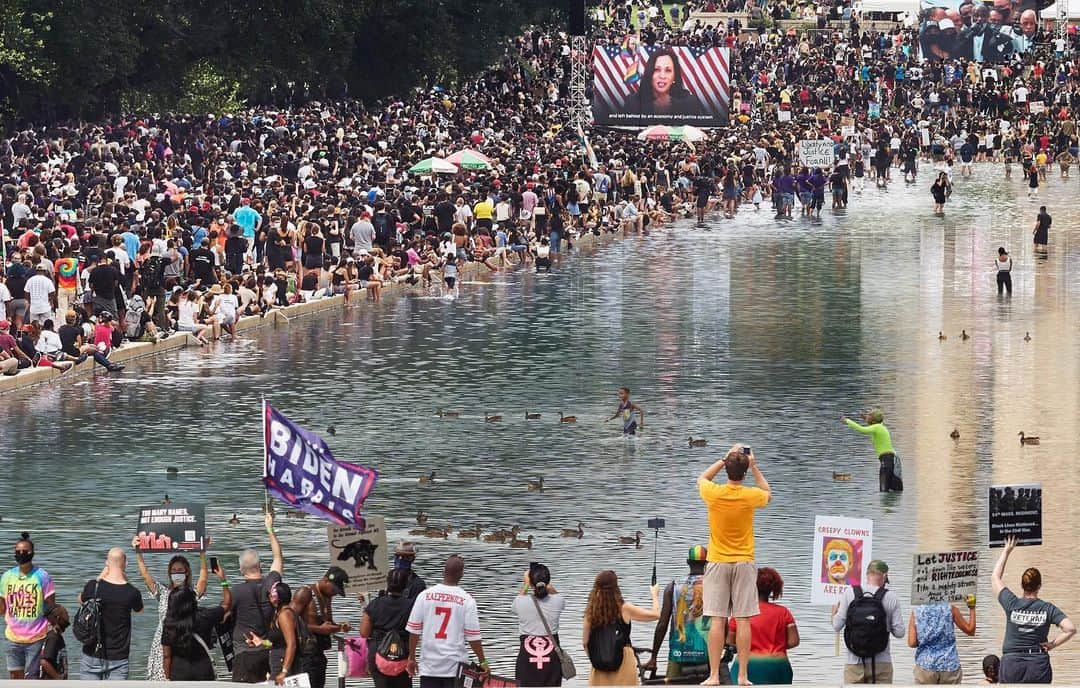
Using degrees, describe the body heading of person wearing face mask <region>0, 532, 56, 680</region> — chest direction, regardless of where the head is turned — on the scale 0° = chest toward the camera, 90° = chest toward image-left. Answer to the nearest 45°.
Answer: approximately 0°

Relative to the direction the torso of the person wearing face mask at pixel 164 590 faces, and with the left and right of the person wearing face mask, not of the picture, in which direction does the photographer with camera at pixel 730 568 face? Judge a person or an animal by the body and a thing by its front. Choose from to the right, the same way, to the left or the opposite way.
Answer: the opposite way

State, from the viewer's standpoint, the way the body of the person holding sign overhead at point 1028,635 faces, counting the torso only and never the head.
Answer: away from the camera

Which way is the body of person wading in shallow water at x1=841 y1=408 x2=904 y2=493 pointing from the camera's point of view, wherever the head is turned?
to the viewer's left

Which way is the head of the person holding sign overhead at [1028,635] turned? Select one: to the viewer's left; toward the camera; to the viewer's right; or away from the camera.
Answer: away from the camera

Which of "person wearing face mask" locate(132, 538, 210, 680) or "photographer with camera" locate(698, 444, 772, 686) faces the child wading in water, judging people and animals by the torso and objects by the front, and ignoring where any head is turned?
the photographer with camera

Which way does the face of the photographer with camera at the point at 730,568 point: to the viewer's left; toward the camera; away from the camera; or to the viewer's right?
away from the camera

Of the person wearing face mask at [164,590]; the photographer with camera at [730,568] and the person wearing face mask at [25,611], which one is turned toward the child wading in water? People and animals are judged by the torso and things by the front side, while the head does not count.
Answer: the photographer with camera

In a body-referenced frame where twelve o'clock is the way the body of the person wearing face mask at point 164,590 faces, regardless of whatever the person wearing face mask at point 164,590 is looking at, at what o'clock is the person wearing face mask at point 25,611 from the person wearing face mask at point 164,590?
the person wearing face mask at point 25,611 is roughly at 4 o'clock from the person wearing face mask at point 164,590.

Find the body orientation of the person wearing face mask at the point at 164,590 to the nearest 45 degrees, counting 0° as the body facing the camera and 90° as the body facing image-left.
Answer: approximately 0°

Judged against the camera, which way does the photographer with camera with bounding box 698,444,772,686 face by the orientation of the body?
away from the camera

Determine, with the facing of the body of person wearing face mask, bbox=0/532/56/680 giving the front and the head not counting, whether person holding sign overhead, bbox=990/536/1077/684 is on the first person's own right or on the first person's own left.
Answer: on the first person's own left
